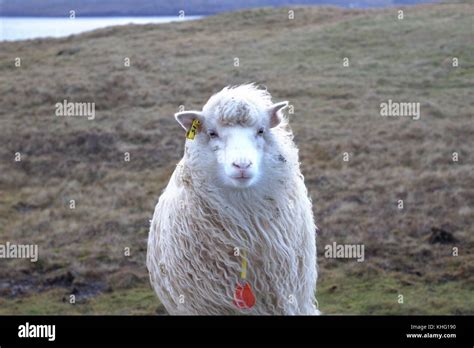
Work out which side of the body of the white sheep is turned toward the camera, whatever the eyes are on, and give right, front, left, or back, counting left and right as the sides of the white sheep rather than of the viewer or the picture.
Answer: front
